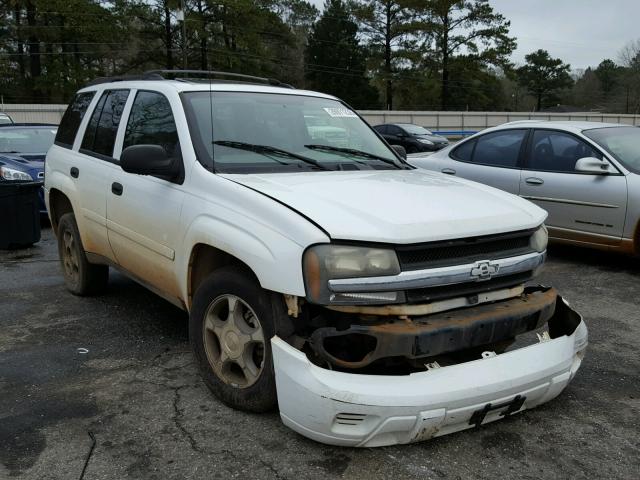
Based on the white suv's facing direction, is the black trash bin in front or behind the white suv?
behind

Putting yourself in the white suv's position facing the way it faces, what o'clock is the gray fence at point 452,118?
The gray fence is roughly at 8 o'clock from the white suv.

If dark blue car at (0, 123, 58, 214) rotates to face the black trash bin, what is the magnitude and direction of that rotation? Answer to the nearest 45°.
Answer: approximately 45° to its right

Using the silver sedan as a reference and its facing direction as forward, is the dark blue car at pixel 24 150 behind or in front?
behind

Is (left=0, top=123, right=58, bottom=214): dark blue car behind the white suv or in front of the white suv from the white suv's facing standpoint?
behind

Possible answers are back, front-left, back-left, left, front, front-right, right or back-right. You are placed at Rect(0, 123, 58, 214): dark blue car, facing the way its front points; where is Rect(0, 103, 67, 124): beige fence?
back-left

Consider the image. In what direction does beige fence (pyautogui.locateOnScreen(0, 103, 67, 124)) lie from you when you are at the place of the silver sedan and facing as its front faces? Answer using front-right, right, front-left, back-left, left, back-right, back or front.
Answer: back

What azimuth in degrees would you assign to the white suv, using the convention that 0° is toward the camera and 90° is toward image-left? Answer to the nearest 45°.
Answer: approximately 315°

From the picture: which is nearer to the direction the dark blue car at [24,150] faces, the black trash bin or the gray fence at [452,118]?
the black trash bin

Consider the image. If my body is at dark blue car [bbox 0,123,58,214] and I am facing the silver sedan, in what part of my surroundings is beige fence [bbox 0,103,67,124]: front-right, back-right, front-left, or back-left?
back-left

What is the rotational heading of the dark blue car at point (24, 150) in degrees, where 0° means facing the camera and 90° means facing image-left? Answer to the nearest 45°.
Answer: approximately 315°
